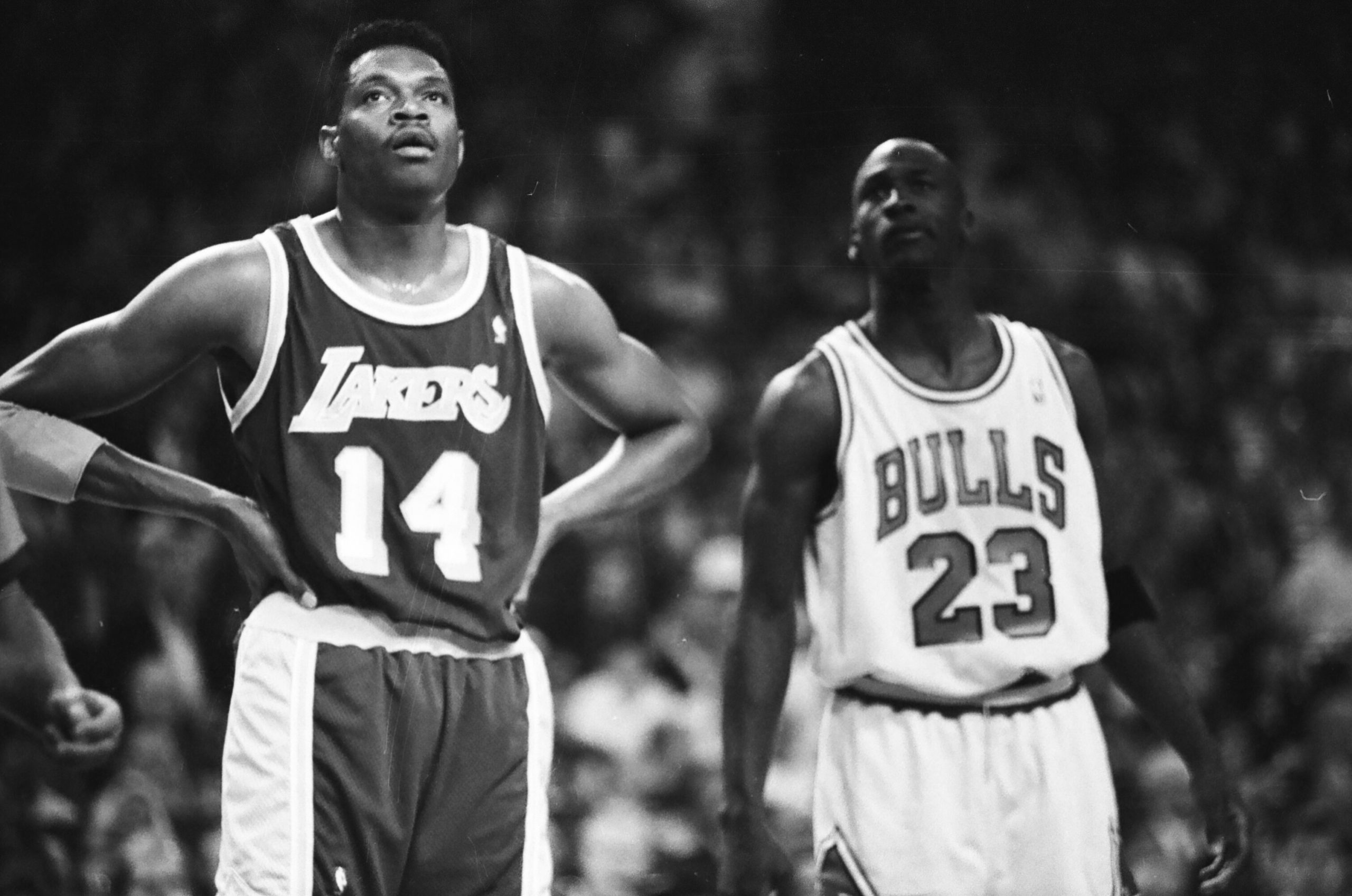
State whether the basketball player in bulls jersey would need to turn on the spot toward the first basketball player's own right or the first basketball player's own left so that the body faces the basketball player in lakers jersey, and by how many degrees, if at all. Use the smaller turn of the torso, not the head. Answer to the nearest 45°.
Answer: approximately 45° to the first basketball player's own right

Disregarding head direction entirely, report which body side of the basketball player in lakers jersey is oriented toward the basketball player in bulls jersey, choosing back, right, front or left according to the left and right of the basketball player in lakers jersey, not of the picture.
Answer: left

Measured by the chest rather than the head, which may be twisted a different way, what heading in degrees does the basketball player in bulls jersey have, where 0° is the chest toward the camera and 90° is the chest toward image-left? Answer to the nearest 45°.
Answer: approximately 0°

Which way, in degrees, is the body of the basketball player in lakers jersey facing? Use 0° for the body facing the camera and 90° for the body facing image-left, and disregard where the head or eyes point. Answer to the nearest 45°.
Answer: approximately 0°

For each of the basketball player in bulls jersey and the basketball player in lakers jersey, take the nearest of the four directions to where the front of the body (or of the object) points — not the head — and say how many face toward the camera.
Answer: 2
